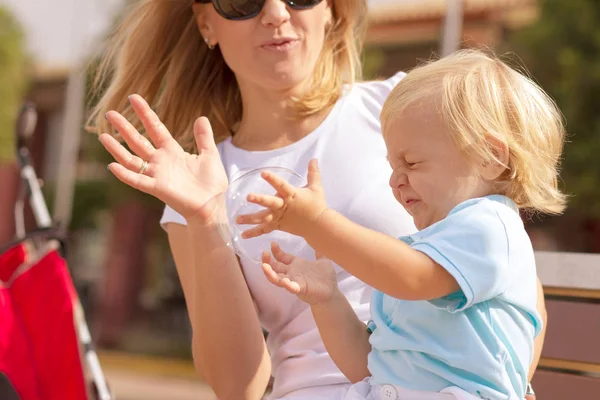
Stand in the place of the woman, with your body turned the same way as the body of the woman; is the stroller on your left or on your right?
on your right

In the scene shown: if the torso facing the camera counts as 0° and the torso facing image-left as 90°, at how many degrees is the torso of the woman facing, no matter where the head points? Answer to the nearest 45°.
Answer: approximately 0°
